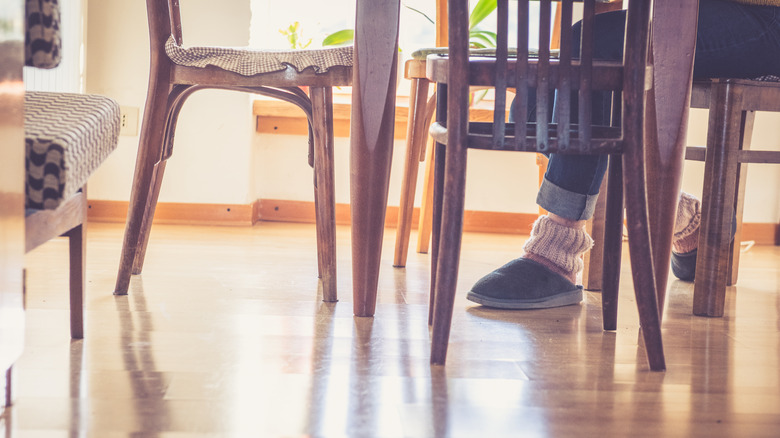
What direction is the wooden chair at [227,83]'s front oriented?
to the viewer's right

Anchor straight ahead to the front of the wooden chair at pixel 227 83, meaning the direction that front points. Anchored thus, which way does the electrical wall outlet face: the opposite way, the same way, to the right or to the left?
to the right

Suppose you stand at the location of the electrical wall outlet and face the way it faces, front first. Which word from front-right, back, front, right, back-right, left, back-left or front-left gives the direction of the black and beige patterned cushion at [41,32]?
front

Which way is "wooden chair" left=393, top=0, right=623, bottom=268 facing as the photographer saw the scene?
facing the viewer

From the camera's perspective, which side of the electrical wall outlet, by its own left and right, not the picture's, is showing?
front

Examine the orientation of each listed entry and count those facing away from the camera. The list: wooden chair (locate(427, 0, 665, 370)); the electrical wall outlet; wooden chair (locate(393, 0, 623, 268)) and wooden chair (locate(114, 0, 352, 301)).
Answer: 1

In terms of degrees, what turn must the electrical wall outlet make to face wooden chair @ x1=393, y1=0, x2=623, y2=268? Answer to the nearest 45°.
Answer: approximately 45° to its left

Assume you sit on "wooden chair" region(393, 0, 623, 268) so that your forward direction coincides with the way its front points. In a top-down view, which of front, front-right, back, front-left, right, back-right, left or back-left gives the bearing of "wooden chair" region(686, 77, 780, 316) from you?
front-left

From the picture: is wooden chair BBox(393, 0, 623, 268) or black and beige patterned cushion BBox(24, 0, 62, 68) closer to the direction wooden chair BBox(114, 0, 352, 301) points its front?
the wooden chair

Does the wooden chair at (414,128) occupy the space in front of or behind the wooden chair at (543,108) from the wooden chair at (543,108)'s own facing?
in front

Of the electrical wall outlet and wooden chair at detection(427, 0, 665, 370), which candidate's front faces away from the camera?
the wooden chair

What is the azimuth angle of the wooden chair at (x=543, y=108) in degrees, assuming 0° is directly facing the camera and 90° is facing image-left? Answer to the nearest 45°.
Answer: approximately 180°
